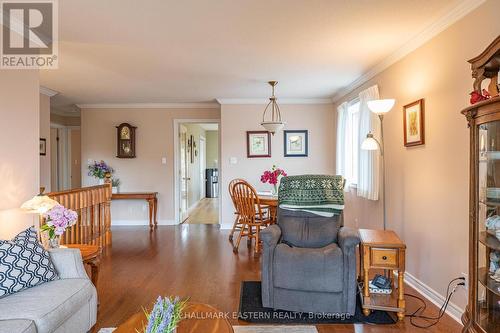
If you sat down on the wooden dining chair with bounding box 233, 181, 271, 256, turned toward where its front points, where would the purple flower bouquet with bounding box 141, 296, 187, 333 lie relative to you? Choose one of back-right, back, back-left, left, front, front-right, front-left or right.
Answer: back-right

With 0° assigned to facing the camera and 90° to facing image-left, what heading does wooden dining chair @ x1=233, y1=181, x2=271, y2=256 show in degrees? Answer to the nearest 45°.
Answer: approximately 225°

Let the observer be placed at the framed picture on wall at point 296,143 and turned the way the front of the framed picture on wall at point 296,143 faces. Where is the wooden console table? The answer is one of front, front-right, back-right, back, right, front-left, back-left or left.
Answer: right

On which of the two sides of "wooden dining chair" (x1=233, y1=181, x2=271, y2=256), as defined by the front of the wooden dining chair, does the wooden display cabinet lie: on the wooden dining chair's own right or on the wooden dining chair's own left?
on the wooden dining chair's own right

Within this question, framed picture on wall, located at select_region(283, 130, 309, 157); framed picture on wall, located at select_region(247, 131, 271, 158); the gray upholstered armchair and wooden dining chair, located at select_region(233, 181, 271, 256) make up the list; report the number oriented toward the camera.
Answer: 3

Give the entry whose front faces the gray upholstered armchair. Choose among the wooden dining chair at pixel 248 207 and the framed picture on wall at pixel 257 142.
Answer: the framed picture on wall

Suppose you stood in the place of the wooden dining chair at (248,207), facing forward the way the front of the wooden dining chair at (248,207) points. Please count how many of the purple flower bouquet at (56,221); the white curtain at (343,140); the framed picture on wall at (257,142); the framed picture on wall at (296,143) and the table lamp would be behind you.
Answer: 2

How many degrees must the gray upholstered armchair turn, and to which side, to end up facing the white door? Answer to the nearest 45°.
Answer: approximately 135° to its right

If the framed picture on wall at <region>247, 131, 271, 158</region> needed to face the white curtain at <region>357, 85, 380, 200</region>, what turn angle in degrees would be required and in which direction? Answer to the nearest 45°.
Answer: approximately 45° to its left
